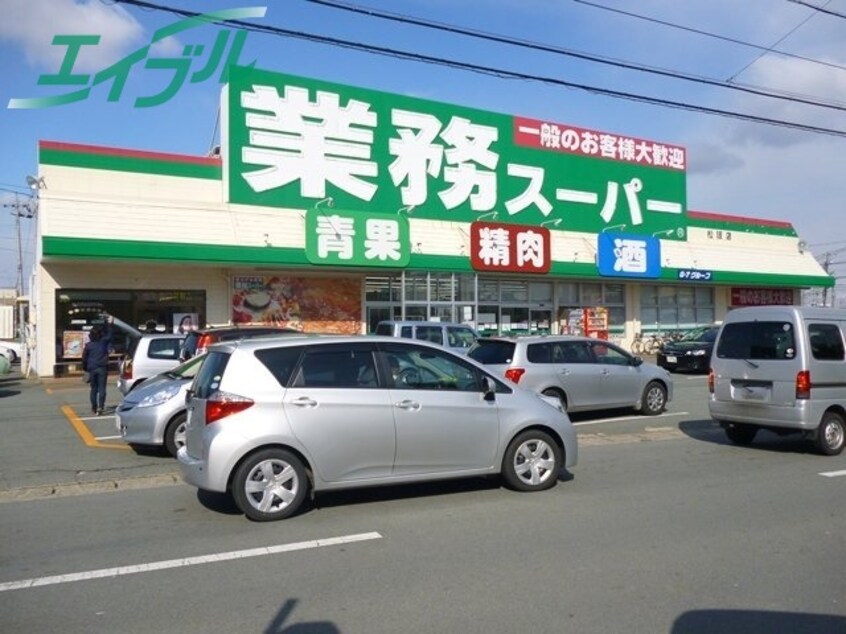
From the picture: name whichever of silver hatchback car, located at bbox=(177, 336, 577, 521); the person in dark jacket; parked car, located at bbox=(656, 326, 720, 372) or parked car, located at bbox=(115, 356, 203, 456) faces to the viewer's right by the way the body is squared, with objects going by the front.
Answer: the silver hatchback car

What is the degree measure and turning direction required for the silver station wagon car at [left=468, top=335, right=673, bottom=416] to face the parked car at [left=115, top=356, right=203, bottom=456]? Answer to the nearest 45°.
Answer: approximately 180°

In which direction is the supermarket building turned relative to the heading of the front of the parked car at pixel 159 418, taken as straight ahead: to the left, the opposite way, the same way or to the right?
to the left

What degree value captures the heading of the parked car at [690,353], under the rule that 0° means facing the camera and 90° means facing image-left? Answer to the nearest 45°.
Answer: approximately 45°

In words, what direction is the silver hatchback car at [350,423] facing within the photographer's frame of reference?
facing to the right of the viewer

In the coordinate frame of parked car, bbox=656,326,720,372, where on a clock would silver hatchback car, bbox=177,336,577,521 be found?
The silver hatchback car is roughly at 11 o'clock from the parked car.
